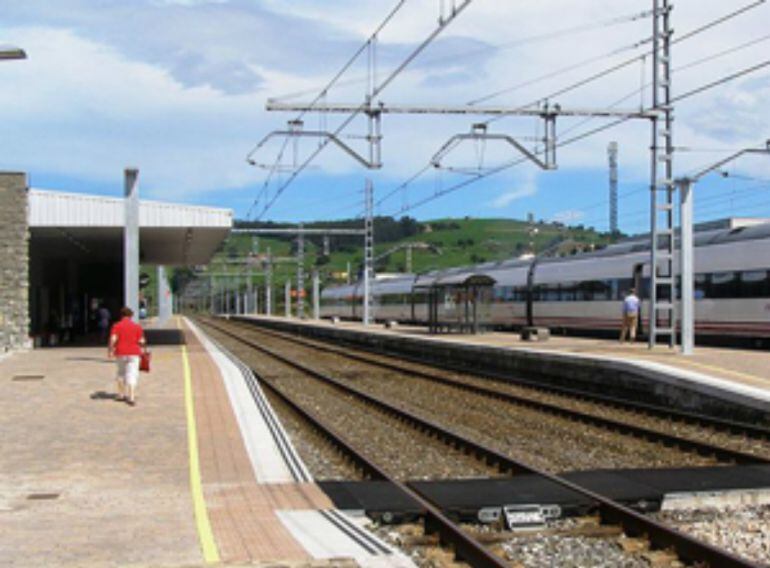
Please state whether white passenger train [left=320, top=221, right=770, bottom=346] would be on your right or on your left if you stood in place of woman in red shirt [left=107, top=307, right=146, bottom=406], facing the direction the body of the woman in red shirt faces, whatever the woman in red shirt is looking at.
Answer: on your right

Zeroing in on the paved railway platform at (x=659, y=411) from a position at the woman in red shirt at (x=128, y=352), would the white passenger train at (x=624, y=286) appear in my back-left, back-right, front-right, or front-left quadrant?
front-left

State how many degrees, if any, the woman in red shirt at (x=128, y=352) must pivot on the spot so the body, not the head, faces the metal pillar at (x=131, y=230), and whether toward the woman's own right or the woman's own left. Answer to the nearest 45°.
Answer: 0° — they already face it

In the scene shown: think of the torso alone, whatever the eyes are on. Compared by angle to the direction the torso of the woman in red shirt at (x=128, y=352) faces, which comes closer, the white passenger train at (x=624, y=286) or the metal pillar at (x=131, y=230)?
the metal pillar

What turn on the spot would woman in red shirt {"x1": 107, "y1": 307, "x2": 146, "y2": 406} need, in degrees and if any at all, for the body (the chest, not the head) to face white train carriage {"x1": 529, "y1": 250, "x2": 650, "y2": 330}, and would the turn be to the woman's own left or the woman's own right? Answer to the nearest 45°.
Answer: approximately 45° to the woman's own right

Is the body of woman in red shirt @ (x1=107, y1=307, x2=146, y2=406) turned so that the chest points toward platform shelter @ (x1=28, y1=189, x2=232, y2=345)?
yes

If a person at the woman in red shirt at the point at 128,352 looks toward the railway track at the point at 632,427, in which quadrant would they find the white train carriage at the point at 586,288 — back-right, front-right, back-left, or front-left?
front-left

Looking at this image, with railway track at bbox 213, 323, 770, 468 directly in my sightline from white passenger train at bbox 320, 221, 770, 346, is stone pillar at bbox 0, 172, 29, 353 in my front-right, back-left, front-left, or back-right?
front-right

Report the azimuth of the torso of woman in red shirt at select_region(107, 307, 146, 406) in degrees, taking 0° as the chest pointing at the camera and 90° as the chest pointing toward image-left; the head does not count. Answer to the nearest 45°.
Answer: approximately 180°

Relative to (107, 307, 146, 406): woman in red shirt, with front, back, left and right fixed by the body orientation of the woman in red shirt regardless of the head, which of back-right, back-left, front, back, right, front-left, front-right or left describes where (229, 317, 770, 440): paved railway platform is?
right

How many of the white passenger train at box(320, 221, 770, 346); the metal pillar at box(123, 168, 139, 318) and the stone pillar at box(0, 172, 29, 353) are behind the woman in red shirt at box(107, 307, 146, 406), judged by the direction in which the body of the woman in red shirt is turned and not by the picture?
0

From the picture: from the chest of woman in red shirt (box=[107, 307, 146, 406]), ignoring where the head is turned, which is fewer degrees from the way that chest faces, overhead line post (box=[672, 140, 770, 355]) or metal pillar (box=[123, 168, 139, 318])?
the metal pillar
